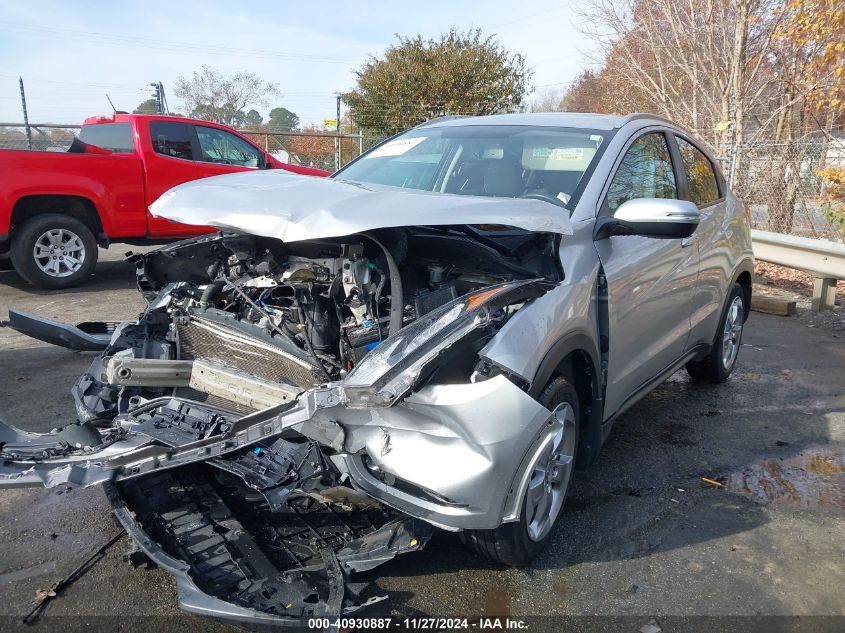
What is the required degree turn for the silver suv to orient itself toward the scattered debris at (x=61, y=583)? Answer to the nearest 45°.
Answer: approximately 45° to its right

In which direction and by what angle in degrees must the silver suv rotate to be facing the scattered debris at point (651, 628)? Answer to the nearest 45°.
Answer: approximately 90° to its left

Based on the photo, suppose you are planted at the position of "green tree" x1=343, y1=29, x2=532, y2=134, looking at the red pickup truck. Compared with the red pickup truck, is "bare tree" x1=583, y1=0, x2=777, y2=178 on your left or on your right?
left

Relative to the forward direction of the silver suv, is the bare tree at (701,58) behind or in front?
behind

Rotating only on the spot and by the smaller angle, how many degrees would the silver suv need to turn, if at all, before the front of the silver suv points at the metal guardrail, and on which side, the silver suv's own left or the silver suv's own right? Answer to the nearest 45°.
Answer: approximately 180°

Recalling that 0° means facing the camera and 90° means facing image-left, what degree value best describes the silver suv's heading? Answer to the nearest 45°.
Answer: approximately 45°

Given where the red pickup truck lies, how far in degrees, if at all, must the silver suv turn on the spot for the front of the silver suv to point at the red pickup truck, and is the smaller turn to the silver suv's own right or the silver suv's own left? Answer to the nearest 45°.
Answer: approximately 90° to the silver suv's own right

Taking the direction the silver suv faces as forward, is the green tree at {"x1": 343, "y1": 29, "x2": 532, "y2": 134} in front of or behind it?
behind

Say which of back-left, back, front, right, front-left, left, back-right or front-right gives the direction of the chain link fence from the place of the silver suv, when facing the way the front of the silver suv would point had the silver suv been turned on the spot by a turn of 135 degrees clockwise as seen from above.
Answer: front-right

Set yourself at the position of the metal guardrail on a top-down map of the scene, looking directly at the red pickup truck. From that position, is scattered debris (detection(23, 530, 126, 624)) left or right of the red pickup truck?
left
